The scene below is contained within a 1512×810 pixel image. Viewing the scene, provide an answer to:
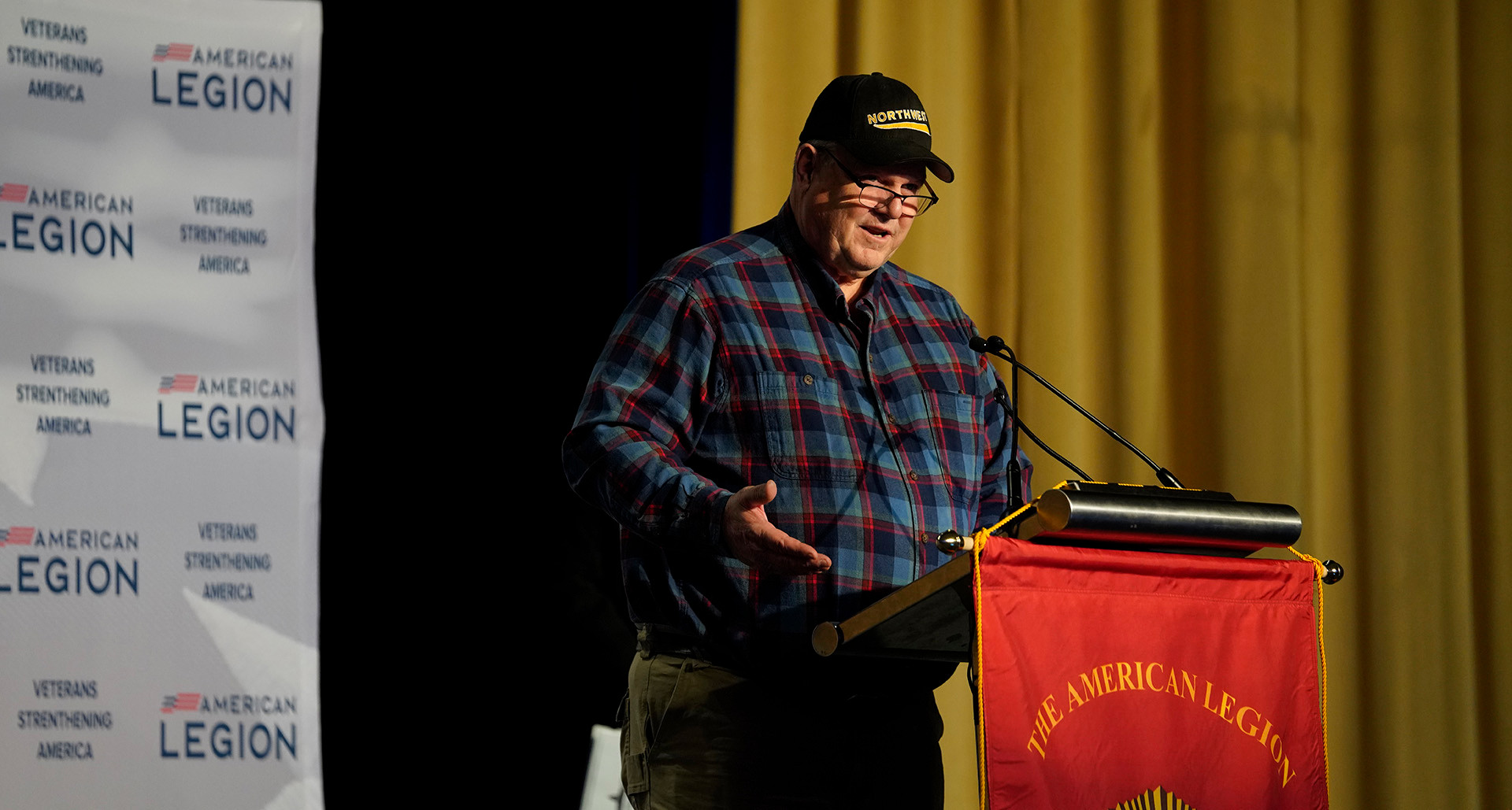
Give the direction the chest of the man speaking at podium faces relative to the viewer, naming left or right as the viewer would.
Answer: facing the viewer and to the right of the viewer

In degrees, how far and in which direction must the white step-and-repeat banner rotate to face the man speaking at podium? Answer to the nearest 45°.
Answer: approximately 45° to its left

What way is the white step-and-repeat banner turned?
toward the camera

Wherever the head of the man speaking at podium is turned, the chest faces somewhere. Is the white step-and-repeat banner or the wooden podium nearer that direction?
the wooden podium

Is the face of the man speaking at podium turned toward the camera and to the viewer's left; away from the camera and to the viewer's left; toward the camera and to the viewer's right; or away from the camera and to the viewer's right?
toward the camera and to the viewer's right

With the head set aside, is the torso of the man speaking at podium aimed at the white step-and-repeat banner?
no

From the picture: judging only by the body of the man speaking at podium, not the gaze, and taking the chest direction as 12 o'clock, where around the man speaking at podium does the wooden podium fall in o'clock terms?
The wooden podium is roughly at 12 o'clock from the man speaking at podium.

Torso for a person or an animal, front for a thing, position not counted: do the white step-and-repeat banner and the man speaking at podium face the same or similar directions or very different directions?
same or similar directions

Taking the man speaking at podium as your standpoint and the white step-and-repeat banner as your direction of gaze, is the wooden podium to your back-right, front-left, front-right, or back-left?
back-left

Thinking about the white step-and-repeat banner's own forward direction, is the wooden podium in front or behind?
in front

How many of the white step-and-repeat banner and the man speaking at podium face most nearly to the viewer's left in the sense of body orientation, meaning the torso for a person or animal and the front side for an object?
0
